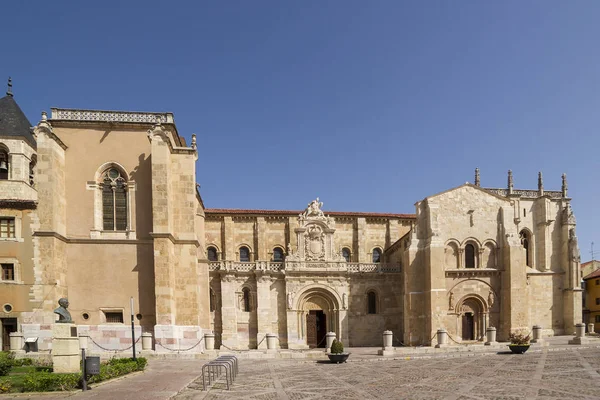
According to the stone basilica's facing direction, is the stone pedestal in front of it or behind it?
in front

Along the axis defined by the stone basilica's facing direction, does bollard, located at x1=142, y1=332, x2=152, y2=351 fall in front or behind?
in front

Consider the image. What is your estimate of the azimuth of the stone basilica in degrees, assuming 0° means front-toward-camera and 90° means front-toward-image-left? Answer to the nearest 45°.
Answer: approximately 0°
